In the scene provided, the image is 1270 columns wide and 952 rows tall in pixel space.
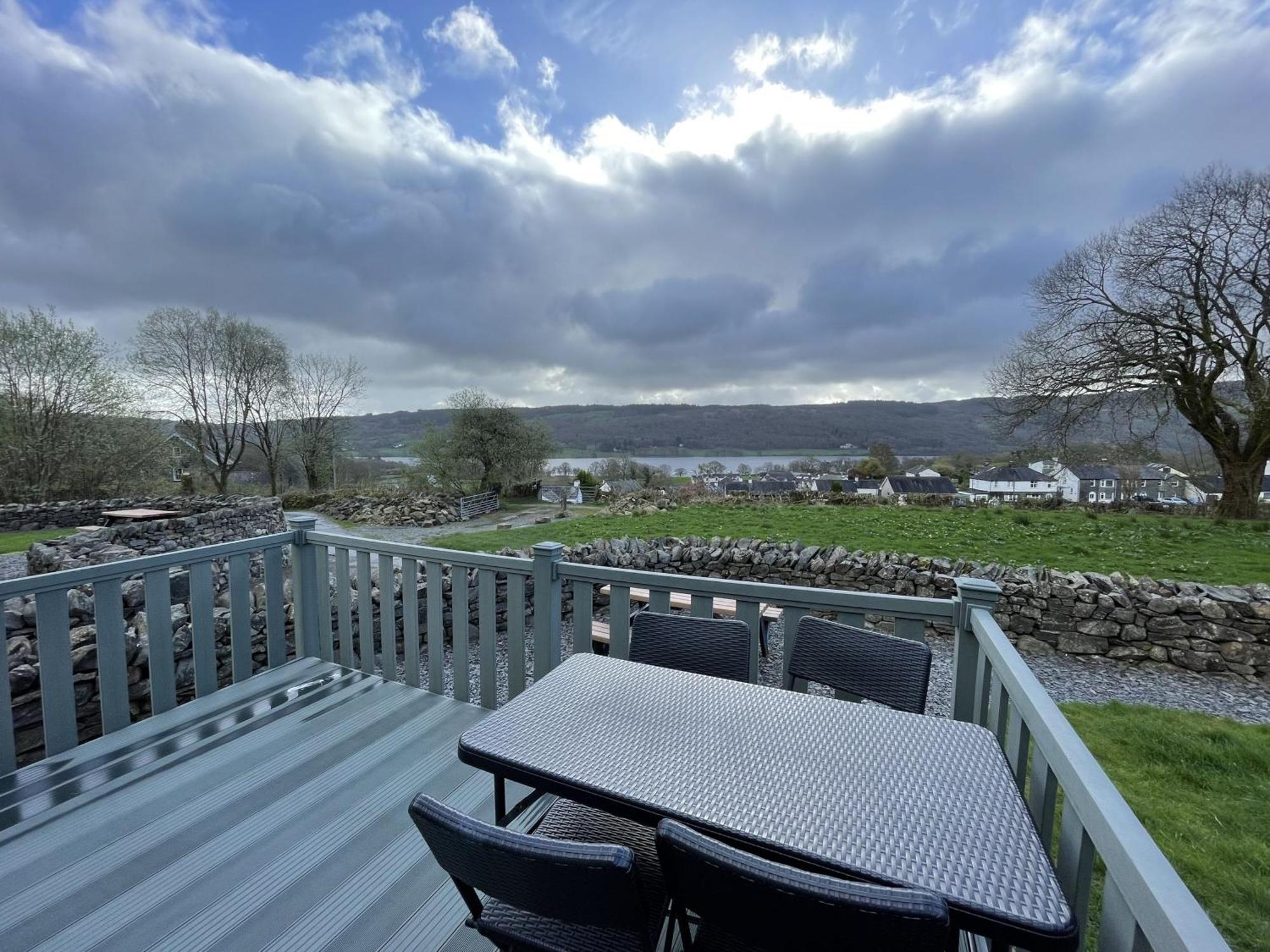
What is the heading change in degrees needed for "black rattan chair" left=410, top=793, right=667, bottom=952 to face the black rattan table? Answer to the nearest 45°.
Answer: approximately 45° to its right

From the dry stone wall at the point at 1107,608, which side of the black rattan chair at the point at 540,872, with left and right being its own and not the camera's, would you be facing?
front

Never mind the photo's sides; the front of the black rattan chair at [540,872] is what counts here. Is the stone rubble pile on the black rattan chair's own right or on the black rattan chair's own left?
on the black rattan chair's own left

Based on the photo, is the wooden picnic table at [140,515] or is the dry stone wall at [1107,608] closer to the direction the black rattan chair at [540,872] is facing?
the dry stone wall

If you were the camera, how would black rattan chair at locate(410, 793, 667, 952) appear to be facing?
facing away from the viewer and to the right of the viewer

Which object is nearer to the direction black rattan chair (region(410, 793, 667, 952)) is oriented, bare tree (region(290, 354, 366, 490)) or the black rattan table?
the black rattan table

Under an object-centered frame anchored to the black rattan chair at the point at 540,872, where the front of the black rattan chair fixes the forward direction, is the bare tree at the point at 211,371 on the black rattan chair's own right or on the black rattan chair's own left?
on the black rattan chair's own left

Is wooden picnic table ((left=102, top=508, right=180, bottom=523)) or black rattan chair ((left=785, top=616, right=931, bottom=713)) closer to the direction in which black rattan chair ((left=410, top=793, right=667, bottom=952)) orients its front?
the black rattan chair

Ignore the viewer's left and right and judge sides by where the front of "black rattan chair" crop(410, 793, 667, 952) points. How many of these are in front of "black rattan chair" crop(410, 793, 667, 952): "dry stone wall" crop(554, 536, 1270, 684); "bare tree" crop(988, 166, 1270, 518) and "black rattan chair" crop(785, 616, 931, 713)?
3

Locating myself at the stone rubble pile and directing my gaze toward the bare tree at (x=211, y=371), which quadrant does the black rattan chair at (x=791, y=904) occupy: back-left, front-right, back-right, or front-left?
back-left
